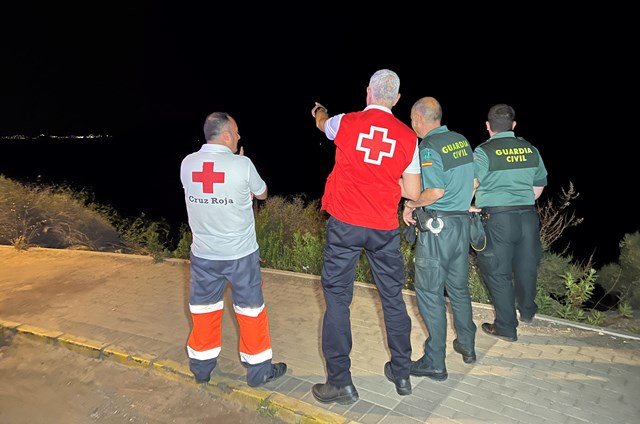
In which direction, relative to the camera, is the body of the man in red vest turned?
away from the camera

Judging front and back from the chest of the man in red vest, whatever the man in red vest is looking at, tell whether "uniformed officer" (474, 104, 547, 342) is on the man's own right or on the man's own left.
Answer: on the man's own right

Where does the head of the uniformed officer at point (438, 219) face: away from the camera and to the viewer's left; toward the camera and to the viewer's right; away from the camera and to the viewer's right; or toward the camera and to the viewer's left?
away from the camera and to the viewer's left

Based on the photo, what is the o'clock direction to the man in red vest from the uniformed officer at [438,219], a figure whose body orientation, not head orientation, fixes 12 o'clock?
The man in red vest is roughly at 9 o'clock from the uniformed officer.

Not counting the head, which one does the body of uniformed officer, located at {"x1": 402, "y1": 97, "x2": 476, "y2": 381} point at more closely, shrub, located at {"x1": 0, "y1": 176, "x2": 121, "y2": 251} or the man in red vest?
the shrub

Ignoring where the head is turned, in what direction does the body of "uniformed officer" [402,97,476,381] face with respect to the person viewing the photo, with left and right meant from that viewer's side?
facing away from the viewer and to the left of the viewer

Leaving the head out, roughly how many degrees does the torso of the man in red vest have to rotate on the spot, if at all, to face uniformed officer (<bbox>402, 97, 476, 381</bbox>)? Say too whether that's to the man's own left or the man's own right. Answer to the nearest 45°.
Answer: approximately 45° to the man's own right
